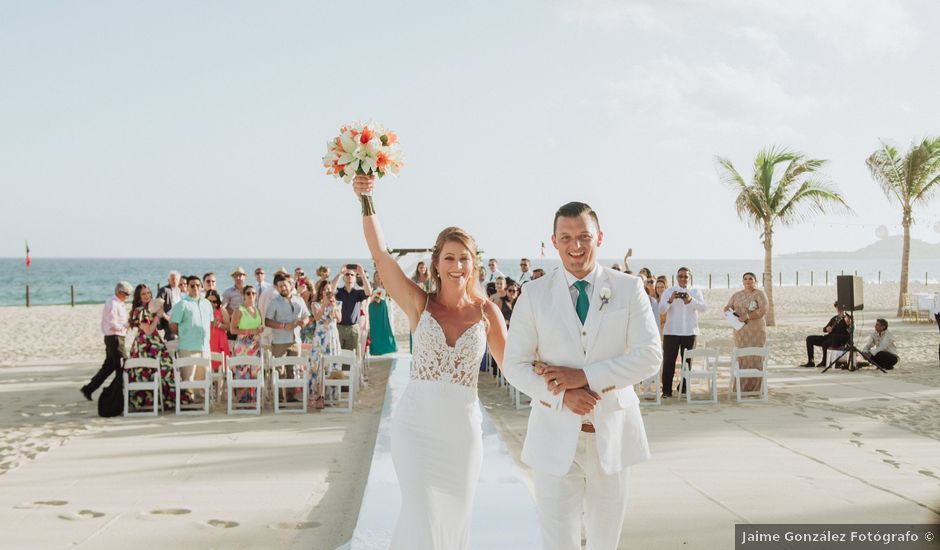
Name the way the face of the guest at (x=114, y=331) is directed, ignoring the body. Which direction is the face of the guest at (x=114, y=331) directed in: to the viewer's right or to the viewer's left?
to the viewer's right

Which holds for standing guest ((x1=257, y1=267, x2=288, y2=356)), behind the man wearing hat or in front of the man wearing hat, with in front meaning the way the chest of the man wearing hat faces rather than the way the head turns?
in front

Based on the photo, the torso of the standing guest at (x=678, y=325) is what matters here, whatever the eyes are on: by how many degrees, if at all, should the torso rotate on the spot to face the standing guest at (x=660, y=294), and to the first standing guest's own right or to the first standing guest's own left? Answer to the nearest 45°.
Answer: approximately 180°

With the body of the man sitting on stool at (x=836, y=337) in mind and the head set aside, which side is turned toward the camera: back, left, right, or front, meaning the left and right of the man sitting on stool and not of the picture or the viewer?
left

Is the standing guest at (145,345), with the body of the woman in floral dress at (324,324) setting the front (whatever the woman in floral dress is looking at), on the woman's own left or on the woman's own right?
on the woman's own right

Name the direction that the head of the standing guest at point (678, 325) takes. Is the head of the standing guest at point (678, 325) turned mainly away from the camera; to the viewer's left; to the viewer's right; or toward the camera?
toward the camera

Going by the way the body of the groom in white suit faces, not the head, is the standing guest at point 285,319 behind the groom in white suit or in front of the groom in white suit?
behind

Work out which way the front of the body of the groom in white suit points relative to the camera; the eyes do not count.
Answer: toward the camera

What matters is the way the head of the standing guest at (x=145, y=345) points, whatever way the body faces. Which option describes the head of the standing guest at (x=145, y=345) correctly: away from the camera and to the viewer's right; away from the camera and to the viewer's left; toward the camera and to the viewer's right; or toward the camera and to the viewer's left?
toward the camera and to the viewer's right

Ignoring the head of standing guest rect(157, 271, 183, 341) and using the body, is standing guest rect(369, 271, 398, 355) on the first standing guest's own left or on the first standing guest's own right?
on the first standing guest's own left

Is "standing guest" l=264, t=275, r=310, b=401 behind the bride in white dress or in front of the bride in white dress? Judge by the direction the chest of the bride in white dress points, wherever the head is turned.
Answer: behind

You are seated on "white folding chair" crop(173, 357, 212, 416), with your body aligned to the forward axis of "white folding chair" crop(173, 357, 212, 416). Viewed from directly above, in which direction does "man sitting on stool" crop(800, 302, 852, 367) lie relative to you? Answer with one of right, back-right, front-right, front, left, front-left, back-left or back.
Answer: right

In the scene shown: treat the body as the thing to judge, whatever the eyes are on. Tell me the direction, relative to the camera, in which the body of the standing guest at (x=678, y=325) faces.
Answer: toward the camera
